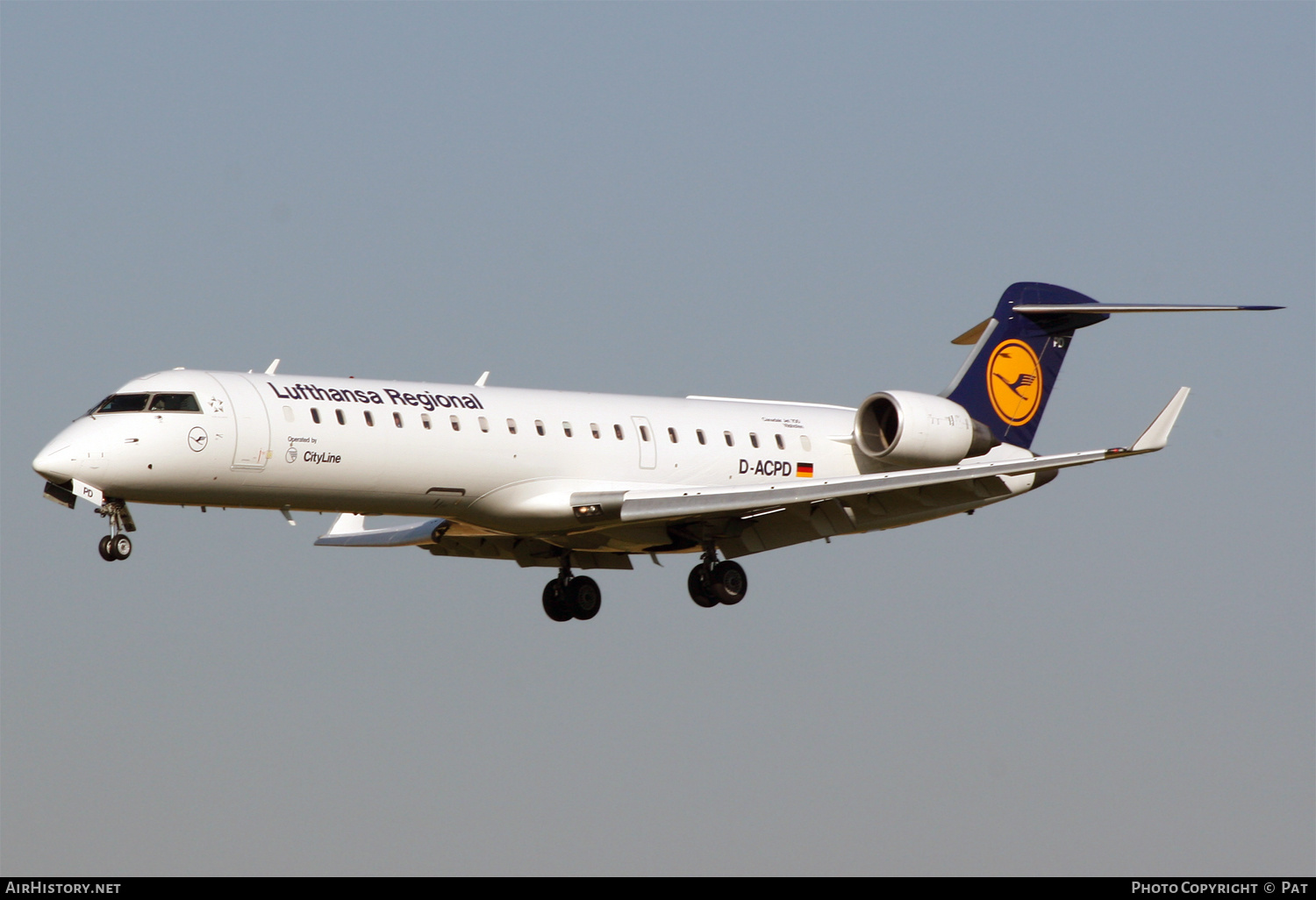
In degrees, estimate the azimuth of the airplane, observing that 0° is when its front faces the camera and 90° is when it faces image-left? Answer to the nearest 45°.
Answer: approximately 45°
